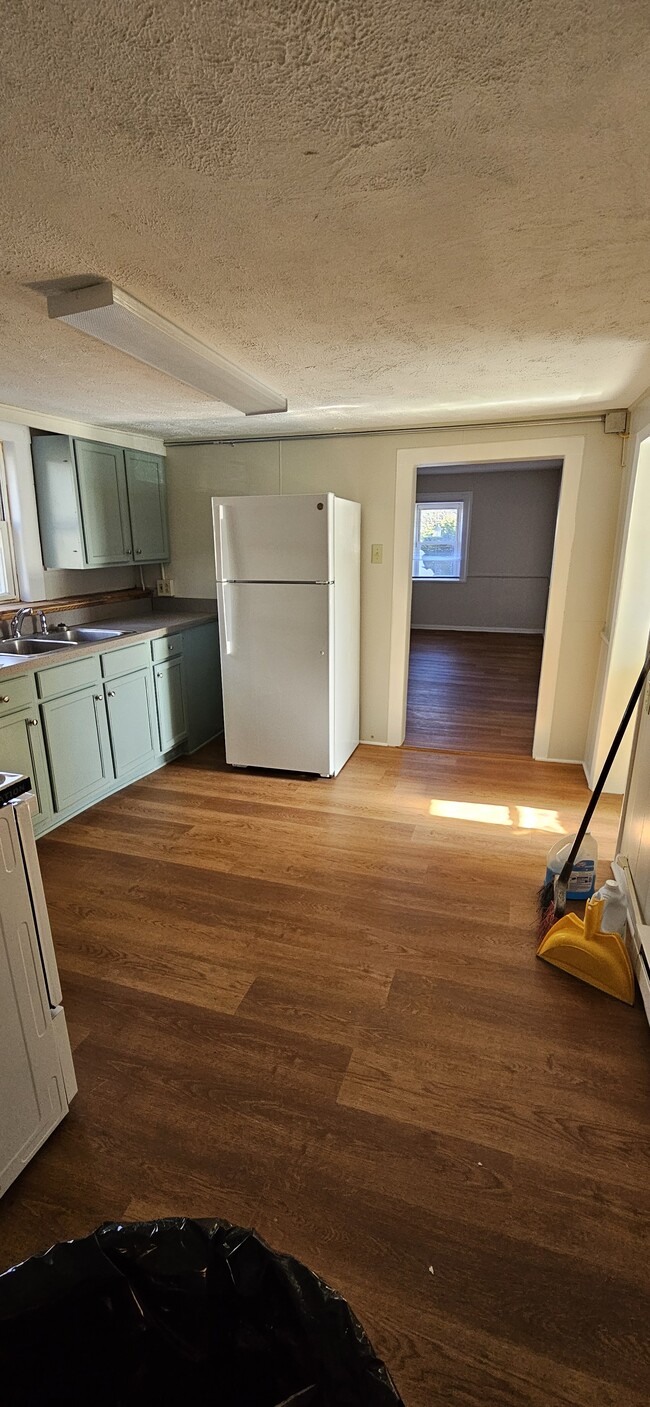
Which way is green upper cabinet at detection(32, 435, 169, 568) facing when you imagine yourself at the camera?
facing the viewer and to the right of the viewer

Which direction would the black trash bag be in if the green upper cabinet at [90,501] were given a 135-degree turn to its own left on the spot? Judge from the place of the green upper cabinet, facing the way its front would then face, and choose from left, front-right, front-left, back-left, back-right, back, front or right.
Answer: back

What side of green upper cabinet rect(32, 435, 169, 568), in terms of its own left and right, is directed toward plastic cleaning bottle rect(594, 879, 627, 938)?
front

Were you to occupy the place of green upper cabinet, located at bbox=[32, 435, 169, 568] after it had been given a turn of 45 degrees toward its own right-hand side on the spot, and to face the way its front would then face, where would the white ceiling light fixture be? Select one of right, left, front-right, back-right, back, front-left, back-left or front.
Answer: front

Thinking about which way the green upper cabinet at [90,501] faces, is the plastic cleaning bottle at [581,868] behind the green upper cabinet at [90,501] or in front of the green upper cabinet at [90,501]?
in front

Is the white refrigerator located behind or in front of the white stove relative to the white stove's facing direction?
in front

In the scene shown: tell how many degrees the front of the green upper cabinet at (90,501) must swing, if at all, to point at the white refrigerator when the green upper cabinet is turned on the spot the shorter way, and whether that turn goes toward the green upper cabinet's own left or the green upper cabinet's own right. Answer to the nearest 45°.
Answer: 0° — it already faces it

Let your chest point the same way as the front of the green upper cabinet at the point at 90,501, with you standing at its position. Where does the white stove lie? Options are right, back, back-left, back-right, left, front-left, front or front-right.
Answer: front-right

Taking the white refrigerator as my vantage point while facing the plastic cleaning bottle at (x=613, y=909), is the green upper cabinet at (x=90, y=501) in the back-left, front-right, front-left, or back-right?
back-right

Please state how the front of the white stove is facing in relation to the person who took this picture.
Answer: facing away from the viewer and to the right of the viewer

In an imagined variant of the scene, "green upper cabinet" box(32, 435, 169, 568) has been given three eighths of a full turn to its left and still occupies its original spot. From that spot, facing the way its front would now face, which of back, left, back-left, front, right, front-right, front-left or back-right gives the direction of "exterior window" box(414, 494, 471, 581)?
front-right

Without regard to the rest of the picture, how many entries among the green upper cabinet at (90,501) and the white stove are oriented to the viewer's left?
0
